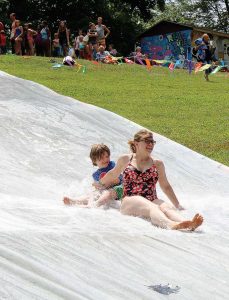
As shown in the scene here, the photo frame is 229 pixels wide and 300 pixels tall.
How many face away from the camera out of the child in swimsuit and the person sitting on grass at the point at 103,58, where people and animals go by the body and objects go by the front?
0

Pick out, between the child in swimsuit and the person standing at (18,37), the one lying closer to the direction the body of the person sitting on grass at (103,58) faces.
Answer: the child in swimsuit

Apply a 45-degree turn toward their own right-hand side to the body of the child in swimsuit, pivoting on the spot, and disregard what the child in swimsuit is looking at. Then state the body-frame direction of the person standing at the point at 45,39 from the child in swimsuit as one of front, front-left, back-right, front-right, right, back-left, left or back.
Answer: right

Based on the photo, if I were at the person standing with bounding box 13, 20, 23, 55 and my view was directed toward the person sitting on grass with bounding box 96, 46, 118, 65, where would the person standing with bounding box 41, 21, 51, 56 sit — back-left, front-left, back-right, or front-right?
front-left

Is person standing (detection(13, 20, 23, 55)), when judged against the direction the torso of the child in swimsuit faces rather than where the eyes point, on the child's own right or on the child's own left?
on the child's own right

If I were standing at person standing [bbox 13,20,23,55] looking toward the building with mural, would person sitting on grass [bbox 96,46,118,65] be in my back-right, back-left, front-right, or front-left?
front-right

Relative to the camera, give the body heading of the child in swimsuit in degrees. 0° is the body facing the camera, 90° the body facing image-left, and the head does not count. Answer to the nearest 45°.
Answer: approximately 45°

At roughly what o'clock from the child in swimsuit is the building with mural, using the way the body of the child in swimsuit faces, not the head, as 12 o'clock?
The building with mural is roughly at 5 o'clock from the child in swimsuit.

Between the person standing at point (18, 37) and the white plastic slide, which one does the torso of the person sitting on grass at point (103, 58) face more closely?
the white plastic slide
